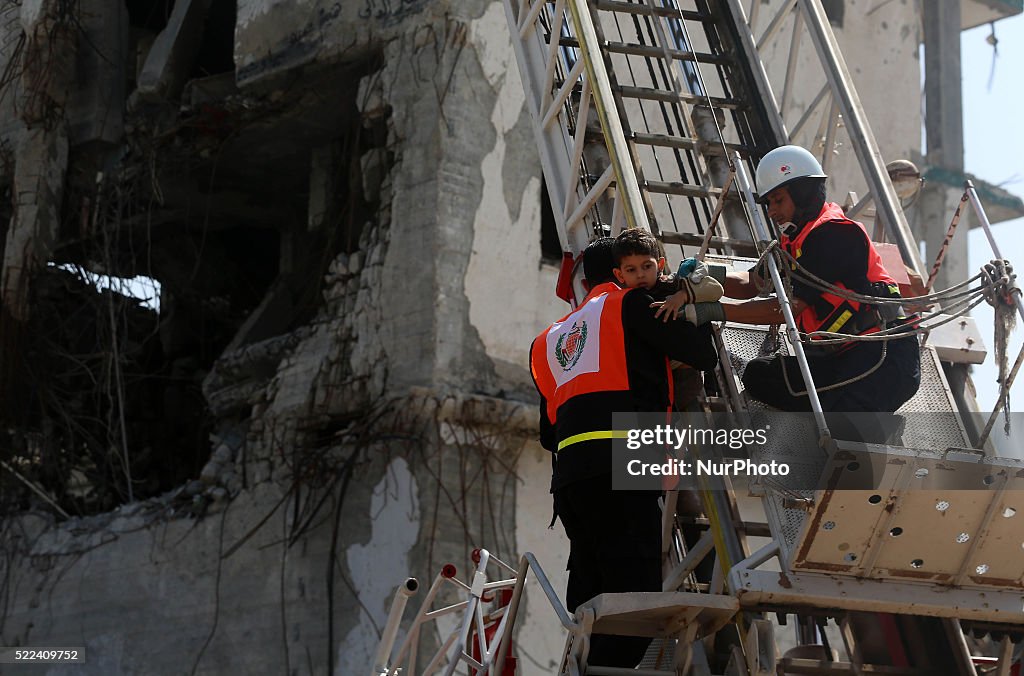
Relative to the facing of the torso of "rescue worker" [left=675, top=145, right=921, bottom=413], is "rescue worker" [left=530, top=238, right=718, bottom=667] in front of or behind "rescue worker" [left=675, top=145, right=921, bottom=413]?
in front

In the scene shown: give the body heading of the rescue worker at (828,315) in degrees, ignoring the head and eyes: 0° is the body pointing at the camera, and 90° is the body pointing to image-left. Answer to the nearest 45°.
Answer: approximately 90°

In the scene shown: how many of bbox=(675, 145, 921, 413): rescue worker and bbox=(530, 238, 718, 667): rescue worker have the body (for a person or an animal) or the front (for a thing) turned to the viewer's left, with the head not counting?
1

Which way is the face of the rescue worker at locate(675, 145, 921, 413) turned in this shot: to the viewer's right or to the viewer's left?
to the viewer's left

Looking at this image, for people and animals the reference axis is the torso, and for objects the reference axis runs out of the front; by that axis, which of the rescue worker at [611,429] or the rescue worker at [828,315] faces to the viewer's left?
the rescue worker at [828,315]
